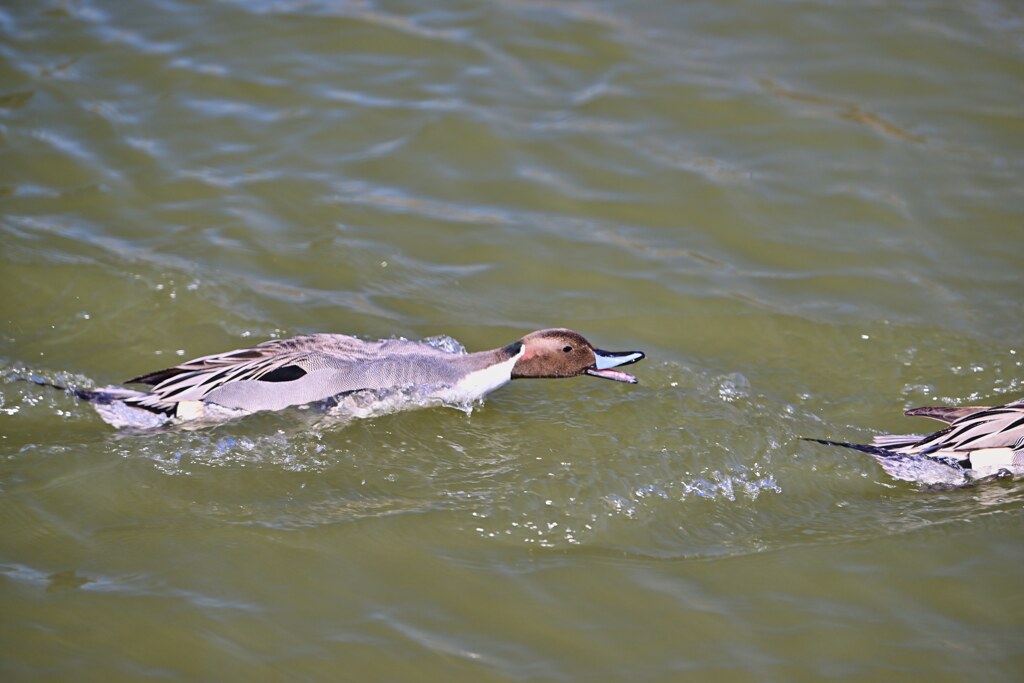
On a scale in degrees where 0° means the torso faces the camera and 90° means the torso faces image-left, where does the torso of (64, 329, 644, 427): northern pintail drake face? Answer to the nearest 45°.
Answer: approximately 270°

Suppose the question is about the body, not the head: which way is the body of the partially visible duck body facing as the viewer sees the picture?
to the viewer's right

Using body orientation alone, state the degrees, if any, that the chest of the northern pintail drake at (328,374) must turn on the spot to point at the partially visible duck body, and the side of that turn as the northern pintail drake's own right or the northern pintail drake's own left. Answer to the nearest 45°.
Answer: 0° — it already faces it

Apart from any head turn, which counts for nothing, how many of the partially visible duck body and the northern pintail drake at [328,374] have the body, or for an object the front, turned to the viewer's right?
2

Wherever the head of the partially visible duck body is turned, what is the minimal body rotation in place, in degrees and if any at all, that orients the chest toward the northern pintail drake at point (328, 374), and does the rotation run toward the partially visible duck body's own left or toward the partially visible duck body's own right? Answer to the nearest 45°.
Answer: approximately 180°
